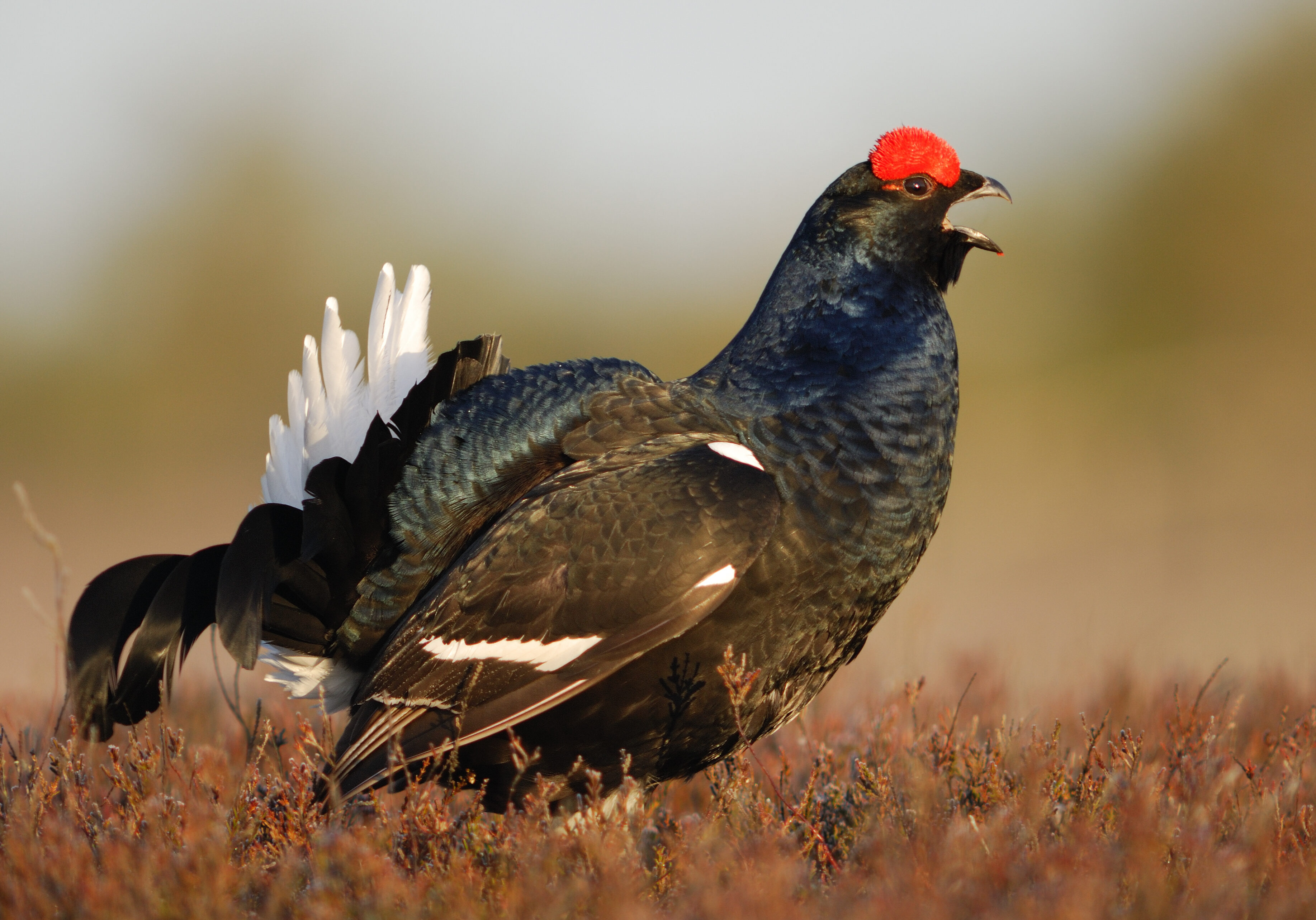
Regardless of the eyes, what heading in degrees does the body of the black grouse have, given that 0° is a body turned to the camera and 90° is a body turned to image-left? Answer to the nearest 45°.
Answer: approximately 270°
